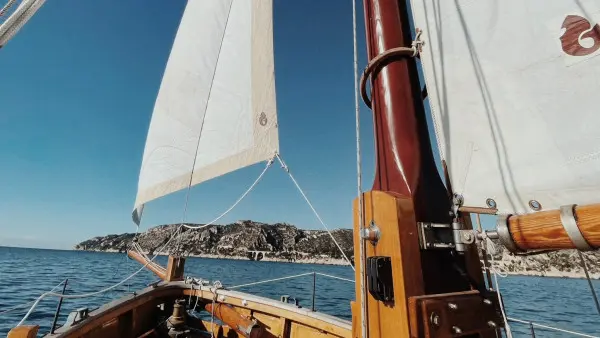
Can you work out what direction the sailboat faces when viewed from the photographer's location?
facing away from the viewer and to the left of the viewer
